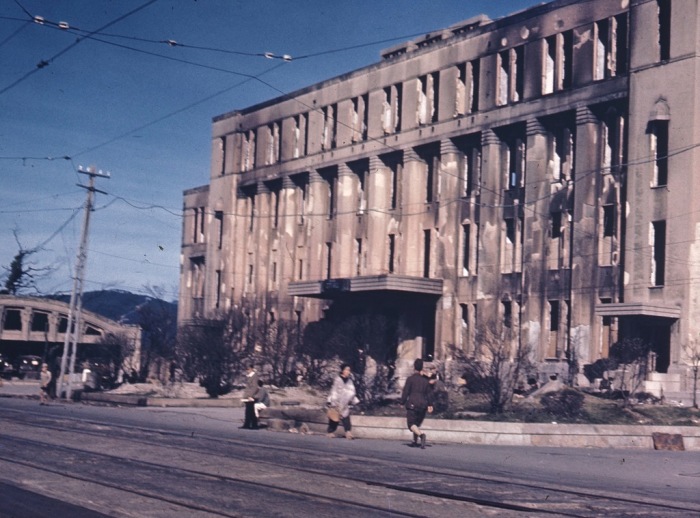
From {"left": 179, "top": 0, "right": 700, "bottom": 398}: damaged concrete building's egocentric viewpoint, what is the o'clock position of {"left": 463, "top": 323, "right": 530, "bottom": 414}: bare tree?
The bare tree is roughly at 11 o'clock from the damaged concrete building.

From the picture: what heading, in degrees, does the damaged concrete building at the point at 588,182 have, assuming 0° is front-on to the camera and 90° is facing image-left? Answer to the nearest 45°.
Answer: approximately 45°

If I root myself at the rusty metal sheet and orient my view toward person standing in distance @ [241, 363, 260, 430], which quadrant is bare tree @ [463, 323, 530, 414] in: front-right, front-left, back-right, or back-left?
front-right

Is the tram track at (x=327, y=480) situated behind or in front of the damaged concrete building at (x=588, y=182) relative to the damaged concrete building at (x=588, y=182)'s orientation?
in front

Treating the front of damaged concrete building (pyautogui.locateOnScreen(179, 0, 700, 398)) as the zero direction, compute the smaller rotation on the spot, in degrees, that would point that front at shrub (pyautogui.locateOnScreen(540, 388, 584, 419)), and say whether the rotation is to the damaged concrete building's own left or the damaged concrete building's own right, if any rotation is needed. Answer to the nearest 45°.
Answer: approximately 45° to the damaged concrete building's own left

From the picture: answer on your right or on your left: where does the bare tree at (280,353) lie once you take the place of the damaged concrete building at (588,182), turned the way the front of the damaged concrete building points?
on your right

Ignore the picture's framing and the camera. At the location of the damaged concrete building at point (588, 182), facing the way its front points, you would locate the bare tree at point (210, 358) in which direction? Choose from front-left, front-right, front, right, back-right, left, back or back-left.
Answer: front-right

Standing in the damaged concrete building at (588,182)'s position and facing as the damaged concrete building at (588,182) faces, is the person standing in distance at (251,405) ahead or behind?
ahead

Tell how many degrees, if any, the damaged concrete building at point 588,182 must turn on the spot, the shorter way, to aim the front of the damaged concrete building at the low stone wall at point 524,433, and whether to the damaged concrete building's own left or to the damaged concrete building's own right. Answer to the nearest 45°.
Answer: approximately 45° to the damaged concrete building's own left
